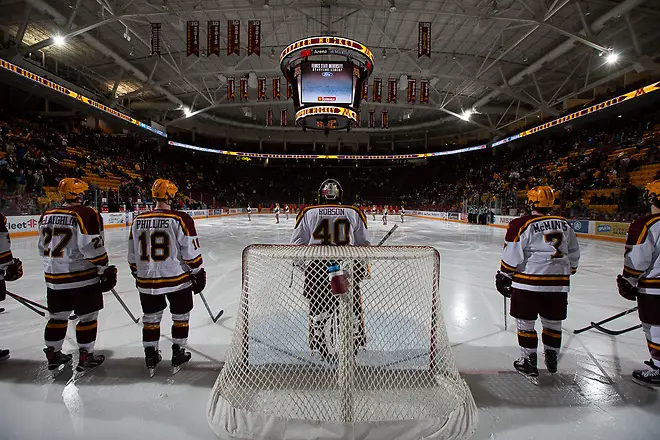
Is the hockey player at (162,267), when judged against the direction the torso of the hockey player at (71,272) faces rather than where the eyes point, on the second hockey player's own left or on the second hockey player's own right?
on the second hockey player's own right

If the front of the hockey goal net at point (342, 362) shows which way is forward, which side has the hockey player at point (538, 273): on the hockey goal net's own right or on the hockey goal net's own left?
on the hockey goal net's own right

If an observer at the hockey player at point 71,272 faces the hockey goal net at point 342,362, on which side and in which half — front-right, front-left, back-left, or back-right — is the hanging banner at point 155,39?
back-left

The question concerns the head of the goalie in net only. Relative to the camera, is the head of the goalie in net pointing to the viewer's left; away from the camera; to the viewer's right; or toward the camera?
away from the camera

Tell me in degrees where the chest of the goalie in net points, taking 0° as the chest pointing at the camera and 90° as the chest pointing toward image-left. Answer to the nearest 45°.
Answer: approximately 180°

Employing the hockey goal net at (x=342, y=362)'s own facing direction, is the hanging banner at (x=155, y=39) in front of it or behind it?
in front

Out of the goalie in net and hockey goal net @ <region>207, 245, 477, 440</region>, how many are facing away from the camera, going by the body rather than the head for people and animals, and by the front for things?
2

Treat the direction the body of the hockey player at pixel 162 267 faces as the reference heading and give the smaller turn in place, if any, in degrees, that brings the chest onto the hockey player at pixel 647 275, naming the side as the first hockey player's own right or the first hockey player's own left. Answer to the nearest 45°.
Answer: approximately 90° to the first hockey player's own right

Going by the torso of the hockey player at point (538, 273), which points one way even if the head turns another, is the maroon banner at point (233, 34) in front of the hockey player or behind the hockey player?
in front

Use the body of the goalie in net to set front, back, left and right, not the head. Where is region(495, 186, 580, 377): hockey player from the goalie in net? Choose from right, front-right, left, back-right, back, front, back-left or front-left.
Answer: right

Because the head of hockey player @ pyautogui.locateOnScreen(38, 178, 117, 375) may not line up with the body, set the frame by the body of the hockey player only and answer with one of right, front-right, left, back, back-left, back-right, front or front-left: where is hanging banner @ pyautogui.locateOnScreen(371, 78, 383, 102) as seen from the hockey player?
front

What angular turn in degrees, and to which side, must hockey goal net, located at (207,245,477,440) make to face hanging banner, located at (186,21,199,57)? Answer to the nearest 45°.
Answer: approximately 45° to its left

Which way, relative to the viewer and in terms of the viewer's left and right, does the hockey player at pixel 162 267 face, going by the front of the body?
facing away from the viewer and to the right of the viewer

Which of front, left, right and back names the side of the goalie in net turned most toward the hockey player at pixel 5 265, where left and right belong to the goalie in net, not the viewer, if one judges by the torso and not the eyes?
left
